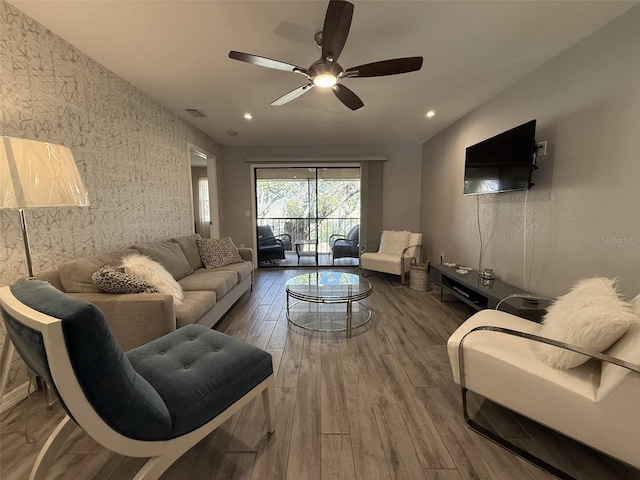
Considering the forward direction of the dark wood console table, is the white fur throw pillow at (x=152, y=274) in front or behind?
in front

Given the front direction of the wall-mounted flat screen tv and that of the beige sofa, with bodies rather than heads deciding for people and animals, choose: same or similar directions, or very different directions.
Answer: very different directions

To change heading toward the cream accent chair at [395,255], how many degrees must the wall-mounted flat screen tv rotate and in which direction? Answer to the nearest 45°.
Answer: approximately 90° to its right

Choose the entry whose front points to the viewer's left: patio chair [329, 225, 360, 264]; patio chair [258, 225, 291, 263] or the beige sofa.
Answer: patio chair [329, 225, 360, 264]

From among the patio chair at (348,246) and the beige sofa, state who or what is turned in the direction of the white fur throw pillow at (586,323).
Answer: the beige sofa

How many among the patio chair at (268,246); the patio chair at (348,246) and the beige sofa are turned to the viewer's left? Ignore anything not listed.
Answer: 1

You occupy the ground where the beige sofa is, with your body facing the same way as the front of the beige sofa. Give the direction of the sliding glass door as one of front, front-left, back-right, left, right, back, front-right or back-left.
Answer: left

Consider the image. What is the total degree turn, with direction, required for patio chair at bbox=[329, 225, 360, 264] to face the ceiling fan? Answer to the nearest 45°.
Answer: approximately 90° to its left

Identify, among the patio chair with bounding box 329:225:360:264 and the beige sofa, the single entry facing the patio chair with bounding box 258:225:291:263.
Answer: the patio chair with bounding box 329:225:360:264

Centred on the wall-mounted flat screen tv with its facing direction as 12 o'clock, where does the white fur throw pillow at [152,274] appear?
The white fur throw pillow is roughly at 12 o'clock from the wall-mounted flat screen tv.

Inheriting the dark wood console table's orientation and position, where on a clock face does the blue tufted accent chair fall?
The blue tufted accent chair is roughly at 11 o'clock from the dark wood console table.

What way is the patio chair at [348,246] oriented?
to the viewer's left

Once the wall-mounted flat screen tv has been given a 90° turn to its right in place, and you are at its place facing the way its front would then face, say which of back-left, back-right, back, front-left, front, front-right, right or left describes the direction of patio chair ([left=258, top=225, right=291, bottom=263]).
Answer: front-left

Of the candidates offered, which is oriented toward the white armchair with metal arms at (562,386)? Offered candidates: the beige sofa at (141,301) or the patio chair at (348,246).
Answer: the beige sofa
